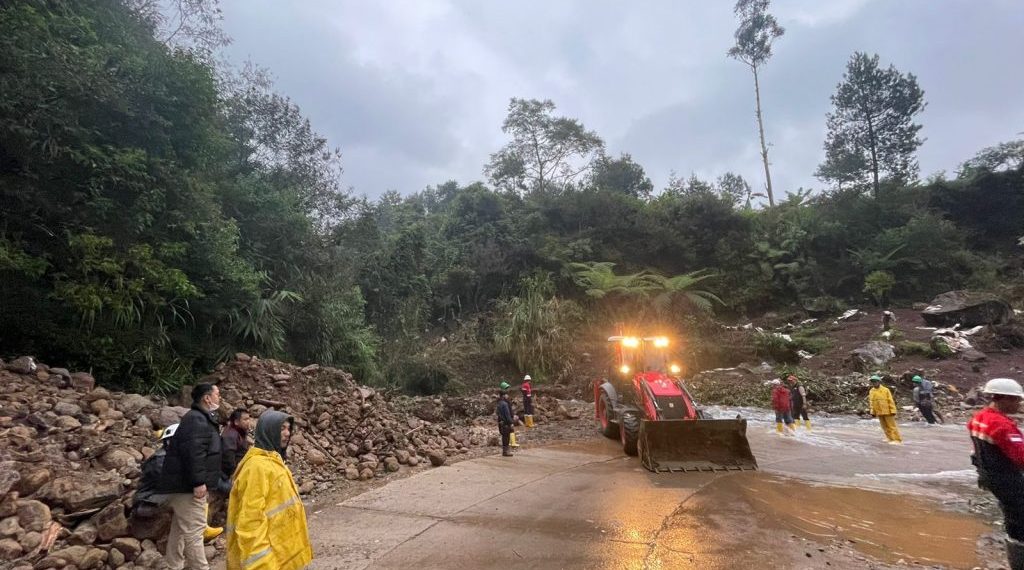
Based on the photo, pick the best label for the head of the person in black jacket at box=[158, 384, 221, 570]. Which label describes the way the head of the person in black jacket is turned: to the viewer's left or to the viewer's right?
to the viewer's right

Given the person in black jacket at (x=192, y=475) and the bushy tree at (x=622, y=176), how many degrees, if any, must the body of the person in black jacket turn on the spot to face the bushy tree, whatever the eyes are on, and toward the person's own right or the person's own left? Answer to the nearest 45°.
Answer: approximately 45° to the person's own left

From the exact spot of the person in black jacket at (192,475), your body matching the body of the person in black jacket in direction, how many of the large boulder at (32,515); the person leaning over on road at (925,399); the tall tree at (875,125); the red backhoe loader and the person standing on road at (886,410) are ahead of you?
4

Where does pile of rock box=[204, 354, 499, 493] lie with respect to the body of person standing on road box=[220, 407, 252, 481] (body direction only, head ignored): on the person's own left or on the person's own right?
on the person's own left

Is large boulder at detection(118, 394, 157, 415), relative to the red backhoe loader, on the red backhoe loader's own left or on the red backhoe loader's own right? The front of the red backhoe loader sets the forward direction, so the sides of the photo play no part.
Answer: on the red backhoe loader's own right

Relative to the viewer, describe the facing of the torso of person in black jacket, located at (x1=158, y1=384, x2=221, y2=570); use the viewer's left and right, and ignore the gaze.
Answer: facing to the right of the viewer

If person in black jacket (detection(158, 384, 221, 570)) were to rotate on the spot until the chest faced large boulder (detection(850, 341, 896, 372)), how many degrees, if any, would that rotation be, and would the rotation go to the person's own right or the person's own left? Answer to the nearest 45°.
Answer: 0° — they already face it

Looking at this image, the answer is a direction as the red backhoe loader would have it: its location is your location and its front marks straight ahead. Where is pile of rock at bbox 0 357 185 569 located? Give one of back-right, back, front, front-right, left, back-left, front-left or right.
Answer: right
